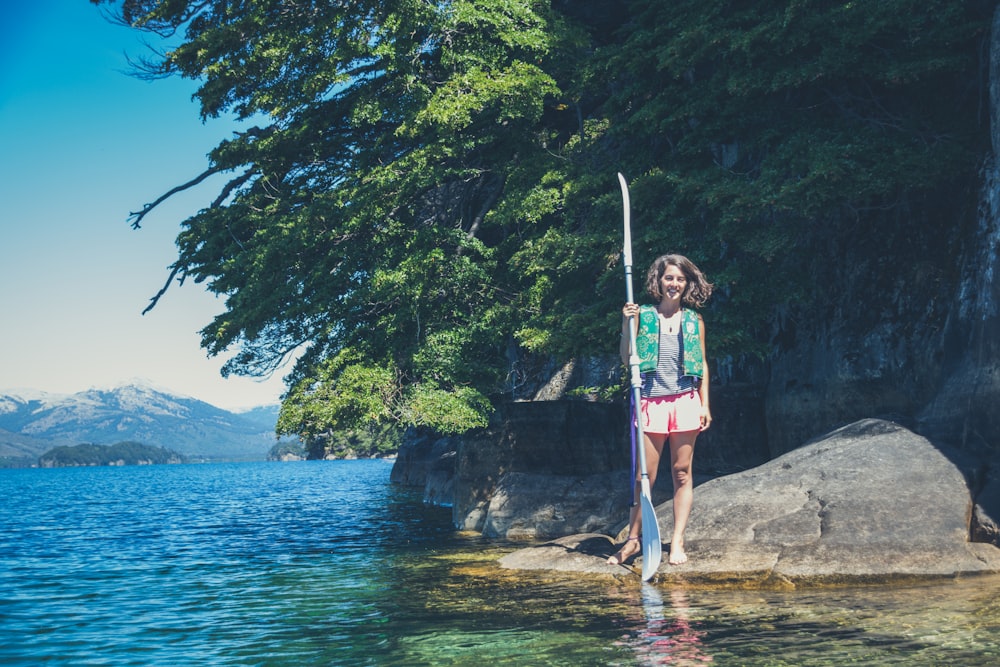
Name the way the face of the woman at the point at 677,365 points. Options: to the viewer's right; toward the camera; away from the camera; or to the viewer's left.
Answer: toward the camera

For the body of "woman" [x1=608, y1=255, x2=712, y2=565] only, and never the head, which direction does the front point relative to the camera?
toward the camera
